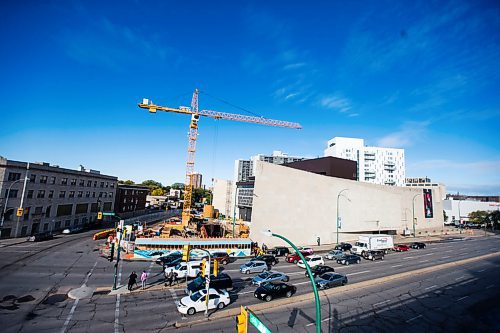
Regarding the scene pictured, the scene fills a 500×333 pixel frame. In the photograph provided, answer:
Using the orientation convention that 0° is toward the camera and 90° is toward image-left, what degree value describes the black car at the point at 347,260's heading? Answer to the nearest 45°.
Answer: approximately 45°

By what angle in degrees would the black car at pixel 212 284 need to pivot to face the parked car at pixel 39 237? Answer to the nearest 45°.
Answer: approximately 90° to its right

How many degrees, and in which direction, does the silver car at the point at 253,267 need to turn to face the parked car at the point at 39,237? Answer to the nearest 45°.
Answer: approximately 45° to its right

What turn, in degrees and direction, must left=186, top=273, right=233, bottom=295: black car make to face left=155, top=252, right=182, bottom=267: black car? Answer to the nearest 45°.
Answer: approximately 90° to its right

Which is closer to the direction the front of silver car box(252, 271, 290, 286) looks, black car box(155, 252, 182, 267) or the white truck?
the black car

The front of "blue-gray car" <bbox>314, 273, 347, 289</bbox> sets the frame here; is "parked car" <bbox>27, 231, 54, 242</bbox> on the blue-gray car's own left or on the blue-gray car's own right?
on the blue-gray car's own right

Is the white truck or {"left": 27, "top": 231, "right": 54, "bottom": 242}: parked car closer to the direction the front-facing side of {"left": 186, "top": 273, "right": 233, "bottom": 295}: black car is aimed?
the parked car

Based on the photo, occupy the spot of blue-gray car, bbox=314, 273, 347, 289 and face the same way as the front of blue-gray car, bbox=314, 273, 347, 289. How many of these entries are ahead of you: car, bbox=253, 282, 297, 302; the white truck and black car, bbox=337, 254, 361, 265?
1

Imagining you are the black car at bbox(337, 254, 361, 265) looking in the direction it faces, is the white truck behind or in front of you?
behind
